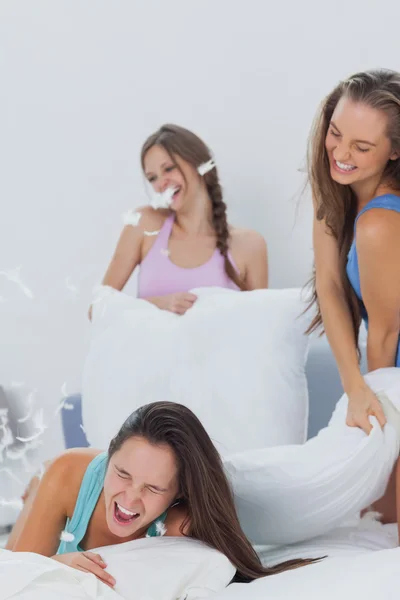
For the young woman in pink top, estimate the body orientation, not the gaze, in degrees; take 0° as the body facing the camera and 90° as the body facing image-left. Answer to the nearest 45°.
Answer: approximately 0°

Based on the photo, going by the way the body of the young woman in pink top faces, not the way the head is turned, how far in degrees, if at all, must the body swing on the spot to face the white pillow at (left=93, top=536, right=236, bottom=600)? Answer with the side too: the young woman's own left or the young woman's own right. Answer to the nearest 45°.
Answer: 0° — they already face it

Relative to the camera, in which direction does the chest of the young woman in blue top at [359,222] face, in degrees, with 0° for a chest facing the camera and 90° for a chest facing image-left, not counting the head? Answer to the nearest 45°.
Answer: approximately 45°

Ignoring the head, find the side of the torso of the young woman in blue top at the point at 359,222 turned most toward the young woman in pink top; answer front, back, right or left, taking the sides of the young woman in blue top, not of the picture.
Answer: right

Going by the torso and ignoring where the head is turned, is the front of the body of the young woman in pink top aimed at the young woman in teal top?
yes
